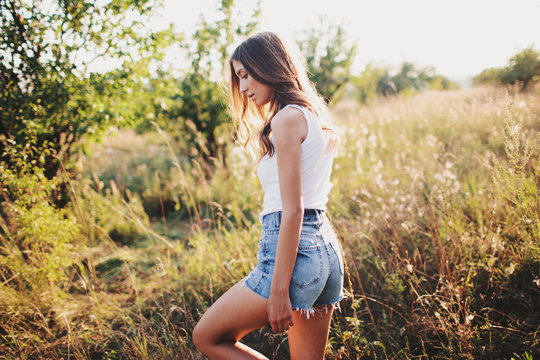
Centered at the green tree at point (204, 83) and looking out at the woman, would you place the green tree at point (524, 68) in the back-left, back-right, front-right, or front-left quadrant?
back-left

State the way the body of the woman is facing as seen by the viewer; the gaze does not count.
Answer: to the viewer's left

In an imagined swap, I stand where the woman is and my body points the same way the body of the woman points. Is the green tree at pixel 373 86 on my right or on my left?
on my right

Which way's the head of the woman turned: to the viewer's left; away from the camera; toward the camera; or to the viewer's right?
to the viewer's left

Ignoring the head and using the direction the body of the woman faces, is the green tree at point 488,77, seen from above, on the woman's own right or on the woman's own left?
on the woman's own right

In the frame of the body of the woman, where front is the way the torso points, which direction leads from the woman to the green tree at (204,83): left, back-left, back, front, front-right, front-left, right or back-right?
right

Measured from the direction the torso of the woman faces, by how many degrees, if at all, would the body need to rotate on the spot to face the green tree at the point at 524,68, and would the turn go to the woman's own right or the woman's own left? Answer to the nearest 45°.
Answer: approximately 135° to the woman's own right

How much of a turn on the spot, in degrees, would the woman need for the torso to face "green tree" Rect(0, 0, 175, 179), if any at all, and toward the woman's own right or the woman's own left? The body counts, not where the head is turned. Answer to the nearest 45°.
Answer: approximately 45° to the woman's own right
